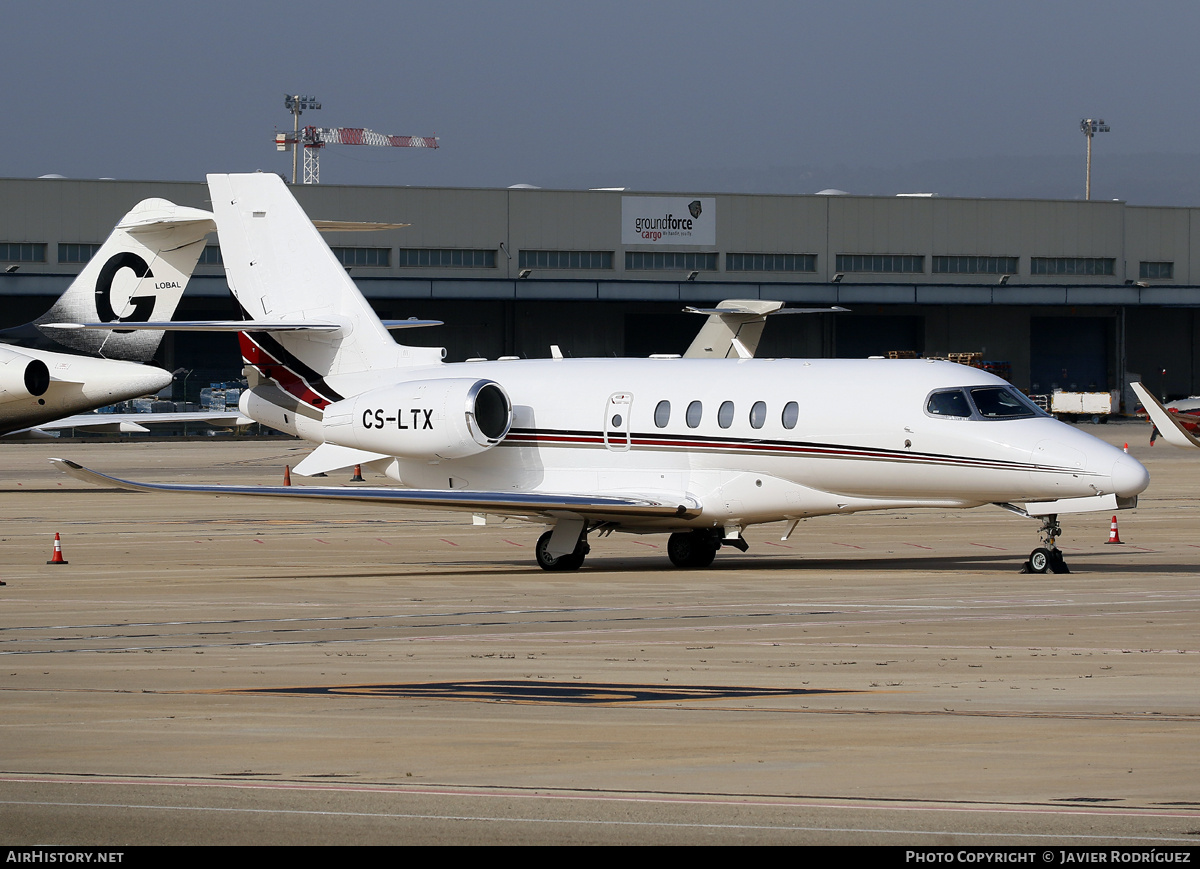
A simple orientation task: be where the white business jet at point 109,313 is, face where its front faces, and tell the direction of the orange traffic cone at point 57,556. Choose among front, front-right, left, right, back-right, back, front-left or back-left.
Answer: back-left

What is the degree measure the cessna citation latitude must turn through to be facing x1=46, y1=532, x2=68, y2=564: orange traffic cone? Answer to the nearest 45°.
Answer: approximately 135° to its right

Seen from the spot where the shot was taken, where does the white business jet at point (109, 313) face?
facing away from the viewer and to the left of the viewer

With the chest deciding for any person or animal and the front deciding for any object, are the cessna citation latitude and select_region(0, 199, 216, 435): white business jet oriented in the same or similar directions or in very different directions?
very different directions

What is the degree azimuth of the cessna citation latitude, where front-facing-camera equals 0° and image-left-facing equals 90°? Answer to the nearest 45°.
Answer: approximately 315°

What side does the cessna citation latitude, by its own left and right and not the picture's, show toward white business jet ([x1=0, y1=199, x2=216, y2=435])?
back
